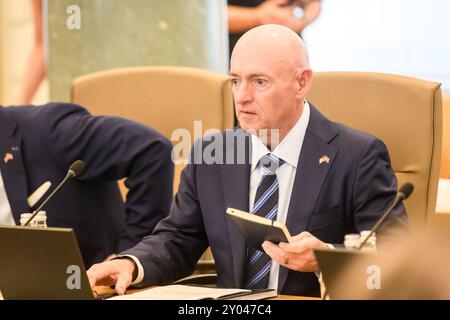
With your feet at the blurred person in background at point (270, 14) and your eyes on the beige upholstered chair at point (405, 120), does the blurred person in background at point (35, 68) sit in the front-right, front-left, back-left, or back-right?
back-right

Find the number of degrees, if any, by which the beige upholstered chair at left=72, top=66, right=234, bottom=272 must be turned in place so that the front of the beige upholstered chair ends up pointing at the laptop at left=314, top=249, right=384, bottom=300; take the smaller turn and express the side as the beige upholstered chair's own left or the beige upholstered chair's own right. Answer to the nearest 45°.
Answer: approximately 45° to the beige upholstered chair's own left

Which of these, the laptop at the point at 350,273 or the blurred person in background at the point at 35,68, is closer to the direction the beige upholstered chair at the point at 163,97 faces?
the laptop

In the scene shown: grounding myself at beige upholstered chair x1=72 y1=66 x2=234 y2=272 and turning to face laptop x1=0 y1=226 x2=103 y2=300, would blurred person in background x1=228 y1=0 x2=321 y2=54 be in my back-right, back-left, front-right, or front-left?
back-left

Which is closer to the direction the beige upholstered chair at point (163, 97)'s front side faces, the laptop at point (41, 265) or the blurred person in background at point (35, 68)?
the laptop

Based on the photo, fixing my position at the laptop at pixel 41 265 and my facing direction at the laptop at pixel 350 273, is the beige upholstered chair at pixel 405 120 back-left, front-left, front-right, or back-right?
front-left

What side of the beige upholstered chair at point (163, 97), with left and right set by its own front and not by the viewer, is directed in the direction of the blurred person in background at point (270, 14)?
back

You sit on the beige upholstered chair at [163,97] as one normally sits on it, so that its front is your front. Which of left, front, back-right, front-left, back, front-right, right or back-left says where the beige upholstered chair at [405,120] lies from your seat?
left

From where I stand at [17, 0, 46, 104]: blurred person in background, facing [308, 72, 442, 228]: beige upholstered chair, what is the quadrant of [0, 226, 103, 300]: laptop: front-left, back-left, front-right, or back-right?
front-right

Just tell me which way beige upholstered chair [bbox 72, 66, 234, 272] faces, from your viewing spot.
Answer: facing the viewer and to the left of the viewer

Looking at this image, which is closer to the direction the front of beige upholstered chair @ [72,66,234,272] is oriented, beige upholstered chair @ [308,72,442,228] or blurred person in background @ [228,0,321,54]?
the beige upholstered chair

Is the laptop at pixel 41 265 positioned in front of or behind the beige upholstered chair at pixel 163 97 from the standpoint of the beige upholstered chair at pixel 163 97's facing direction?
in front

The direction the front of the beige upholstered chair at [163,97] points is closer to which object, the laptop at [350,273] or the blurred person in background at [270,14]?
the laptop
